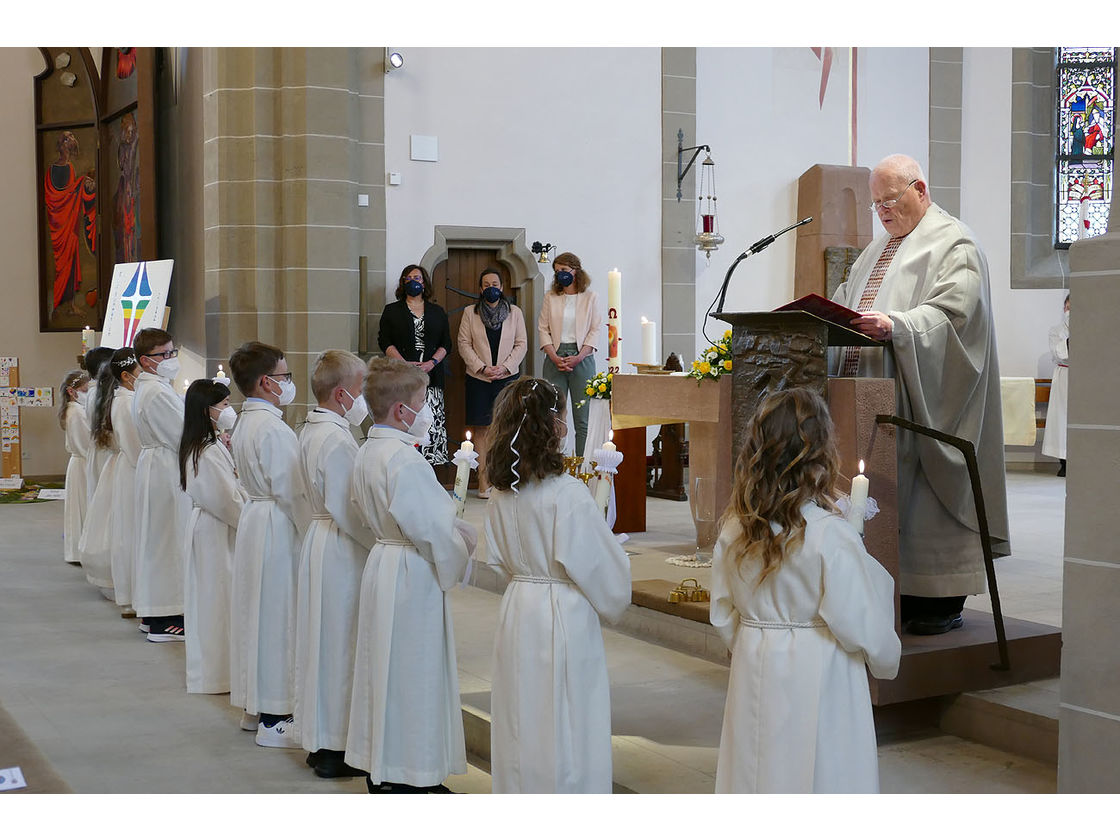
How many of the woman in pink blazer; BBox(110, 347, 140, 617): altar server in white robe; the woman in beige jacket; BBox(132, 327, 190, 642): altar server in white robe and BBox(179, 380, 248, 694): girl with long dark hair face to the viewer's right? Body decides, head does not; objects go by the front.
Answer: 3

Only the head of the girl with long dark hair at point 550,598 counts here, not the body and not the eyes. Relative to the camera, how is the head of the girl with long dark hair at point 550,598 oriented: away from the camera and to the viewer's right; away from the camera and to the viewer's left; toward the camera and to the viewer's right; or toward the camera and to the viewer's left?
away from the camera and to the viewer's right

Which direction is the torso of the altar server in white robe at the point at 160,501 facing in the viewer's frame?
to the viewer's right

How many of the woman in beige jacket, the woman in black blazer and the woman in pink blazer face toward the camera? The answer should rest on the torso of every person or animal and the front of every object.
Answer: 3

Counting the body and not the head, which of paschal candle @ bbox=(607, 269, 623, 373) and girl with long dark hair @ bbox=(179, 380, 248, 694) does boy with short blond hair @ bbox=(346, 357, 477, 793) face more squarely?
the paschal candle

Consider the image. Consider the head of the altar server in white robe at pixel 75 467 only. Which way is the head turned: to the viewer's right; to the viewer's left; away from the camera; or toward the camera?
to the viewer's right

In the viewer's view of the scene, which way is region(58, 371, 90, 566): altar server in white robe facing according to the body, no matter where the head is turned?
to the viewer's right

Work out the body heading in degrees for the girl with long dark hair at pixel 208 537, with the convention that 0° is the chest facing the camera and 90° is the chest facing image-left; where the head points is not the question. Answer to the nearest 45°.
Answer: approximately 270°

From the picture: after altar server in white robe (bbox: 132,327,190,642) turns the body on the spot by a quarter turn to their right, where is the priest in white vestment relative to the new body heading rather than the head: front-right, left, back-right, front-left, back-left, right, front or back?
front-left

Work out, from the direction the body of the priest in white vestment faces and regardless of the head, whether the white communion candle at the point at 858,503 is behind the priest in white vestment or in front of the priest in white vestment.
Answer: in front

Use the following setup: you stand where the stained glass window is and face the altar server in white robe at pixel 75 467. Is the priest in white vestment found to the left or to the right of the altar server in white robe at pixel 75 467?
left

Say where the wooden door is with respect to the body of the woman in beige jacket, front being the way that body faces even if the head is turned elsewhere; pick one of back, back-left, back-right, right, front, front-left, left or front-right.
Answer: back-right

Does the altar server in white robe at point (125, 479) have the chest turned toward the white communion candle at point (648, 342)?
yes

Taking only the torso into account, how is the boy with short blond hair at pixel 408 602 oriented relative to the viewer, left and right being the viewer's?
facing away from the viewer and to the right of the viewer

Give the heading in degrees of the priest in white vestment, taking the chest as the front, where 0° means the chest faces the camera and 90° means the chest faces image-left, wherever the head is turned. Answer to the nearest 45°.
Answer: approximately 45°

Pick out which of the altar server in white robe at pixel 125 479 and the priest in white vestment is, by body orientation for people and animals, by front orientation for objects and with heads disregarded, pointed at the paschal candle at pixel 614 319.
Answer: the altar server in white robe
